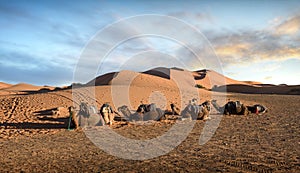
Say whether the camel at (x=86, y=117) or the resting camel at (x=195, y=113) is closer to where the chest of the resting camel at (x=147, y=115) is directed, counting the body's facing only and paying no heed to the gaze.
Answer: the camel

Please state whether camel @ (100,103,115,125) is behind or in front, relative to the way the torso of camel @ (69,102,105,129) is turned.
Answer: behind

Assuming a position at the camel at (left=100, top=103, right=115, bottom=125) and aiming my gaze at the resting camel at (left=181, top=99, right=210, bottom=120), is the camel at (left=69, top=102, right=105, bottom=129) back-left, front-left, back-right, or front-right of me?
back-right

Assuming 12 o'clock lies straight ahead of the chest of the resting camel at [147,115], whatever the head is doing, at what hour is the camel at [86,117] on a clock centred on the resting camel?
The camel is roughly at 11 o'clock from the resting camel.

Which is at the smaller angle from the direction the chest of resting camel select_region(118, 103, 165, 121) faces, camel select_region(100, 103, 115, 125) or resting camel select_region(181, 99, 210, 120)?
the camel

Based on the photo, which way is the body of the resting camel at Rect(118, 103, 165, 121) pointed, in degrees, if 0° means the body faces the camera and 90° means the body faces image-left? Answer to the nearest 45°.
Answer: approximately 90°

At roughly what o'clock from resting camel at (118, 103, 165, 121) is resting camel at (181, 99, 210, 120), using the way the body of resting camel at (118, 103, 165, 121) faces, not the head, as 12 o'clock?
resting camel at (181, 99, 210, 120) is roughly at 6 o'clock from resting camel at (118, 103, 165, 121).
